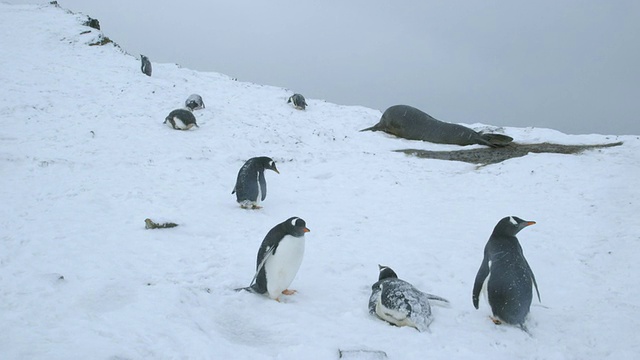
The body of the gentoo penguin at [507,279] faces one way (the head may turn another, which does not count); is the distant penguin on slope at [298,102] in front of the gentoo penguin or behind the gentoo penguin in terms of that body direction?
in front

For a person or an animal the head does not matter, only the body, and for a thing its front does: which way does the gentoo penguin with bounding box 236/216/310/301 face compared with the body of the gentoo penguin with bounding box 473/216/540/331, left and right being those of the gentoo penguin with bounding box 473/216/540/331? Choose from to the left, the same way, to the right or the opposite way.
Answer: to the right

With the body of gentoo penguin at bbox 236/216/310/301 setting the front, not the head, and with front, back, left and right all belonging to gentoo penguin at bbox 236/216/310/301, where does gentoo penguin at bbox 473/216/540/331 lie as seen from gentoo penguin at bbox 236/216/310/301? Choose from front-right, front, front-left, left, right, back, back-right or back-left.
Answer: front-left

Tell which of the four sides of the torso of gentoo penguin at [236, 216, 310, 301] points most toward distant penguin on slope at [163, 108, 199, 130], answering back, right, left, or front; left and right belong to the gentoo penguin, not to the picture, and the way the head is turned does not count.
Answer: back

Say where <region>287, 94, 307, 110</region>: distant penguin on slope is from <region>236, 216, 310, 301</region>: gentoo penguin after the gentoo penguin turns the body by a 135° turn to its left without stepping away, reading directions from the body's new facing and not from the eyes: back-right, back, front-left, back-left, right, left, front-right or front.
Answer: front

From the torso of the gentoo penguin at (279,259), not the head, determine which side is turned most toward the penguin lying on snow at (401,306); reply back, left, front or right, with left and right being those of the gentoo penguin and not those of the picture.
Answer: front

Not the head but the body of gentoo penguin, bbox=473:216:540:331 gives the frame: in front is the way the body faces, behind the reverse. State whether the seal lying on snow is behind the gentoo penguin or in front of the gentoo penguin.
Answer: in front

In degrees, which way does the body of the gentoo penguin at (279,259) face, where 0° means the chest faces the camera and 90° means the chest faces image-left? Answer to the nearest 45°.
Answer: approximately 315°

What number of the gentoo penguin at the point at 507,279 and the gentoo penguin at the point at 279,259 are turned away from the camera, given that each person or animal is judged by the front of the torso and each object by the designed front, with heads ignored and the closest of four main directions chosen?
1

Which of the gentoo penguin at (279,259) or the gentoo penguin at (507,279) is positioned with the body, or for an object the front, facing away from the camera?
the gentoo penguin at (507,279)

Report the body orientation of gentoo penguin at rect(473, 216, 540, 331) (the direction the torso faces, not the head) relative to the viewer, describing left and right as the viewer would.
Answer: facing away from the viewer

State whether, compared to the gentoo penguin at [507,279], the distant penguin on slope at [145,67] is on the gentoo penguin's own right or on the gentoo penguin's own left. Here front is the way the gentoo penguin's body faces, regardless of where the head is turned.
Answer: on the gentoo penguin's own left
